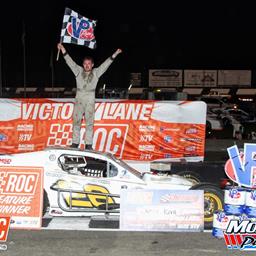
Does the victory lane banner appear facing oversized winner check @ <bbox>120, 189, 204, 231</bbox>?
yes

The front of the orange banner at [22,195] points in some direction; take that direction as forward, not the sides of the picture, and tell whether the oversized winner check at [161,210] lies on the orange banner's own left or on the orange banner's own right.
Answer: on the orange banner's own left

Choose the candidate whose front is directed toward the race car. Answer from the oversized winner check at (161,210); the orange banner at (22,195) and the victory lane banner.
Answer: the victory lane banner

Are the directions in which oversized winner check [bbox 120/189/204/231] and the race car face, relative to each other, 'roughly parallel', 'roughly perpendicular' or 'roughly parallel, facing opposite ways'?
roughly perpendicular

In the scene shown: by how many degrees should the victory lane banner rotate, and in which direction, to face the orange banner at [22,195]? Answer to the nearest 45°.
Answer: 0° — it already faces it

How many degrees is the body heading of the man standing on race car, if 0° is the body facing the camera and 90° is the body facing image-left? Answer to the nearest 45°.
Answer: approximately 0°
